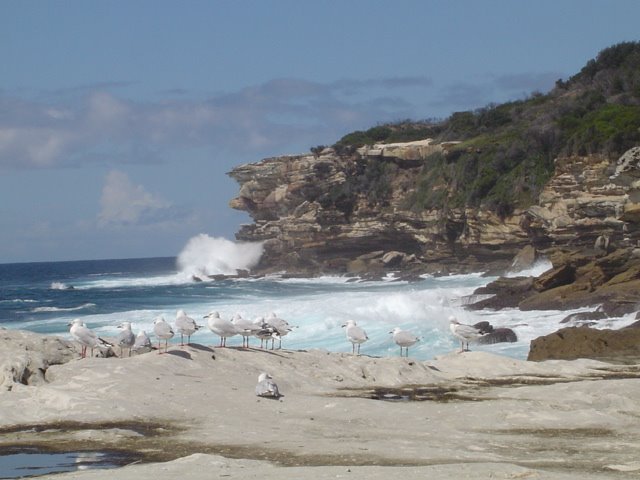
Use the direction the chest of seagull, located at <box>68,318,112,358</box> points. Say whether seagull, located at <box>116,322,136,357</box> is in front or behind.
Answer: behind

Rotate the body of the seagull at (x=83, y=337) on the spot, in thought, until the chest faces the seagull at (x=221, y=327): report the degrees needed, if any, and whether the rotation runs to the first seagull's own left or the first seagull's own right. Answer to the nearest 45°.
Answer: approximately 135° to the first seagull's own right

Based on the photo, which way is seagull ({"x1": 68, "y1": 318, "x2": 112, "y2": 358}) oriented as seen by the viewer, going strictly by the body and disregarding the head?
to the viewer's left

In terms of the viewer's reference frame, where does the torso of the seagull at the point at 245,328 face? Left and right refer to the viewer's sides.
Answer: facing to the left of the viewer

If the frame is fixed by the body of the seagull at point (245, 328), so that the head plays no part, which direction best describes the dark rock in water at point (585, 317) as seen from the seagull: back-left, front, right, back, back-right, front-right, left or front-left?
back-right

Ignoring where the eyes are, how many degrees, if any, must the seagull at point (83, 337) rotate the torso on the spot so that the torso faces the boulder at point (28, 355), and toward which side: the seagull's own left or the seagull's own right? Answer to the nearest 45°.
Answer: approximately 45° to the seagull's own left

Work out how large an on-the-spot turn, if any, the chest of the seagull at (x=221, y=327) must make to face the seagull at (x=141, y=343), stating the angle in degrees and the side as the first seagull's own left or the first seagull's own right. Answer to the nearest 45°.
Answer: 0° — it already faces it

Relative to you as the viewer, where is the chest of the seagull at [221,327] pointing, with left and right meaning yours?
facing to the left of the viewer

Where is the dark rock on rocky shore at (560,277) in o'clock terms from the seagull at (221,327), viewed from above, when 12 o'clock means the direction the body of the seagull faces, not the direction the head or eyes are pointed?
The dark rock on rocky shore is roughly at 4 o'clock from the seagull.
